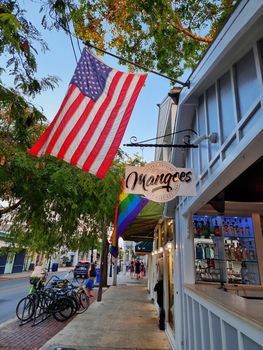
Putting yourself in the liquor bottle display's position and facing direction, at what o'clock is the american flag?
The american flag is roughly at 1 o'clock from the liquor bottle display.

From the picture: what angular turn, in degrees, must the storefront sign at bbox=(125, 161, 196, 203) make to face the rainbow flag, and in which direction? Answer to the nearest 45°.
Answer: approximately 180°

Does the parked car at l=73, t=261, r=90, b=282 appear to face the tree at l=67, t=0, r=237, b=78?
yes

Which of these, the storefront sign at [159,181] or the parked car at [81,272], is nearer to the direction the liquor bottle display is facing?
the storefront sign

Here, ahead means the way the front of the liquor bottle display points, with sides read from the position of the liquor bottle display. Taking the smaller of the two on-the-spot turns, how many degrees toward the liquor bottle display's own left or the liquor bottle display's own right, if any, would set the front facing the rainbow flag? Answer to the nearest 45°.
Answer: approximately 90° to the liquor bottle display's own right

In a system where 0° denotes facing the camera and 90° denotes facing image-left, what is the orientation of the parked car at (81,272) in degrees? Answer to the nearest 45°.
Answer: approximately 180°
